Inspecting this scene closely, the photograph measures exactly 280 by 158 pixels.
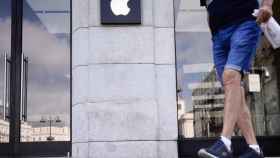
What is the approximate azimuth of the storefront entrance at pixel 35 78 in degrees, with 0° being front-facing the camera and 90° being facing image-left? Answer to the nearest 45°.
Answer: approximately 0°

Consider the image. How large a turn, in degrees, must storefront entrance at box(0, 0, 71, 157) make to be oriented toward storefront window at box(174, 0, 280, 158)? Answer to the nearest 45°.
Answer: approximately 90° to its left

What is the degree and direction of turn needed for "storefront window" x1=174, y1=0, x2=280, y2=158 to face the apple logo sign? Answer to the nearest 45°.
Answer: approximately 45° to its right

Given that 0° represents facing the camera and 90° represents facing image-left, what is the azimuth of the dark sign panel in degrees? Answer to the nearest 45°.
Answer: approximately 0°

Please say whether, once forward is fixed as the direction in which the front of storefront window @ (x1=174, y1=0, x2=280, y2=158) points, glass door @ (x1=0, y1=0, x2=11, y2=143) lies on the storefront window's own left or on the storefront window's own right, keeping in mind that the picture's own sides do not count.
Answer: on the storefront window's own right

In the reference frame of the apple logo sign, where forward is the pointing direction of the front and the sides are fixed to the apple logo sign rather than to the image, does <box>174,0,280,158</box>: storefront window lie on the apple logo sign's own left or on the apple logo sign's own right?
on the apple logo sign's own left
